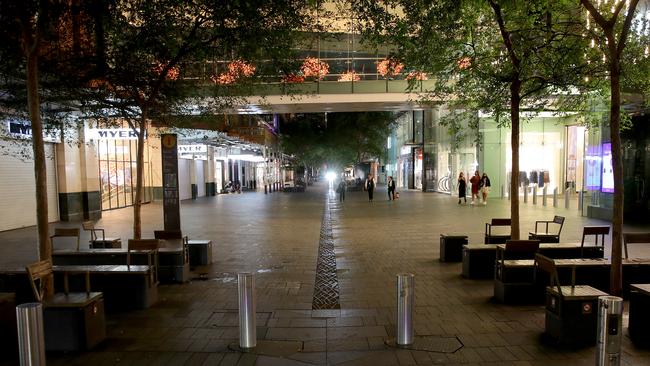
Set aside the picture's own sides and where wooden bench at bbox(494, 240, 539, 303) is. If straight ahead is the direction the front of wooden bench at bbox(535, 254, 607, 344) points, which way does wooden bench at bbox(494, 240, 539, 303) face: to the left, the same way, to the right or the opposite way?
to the right

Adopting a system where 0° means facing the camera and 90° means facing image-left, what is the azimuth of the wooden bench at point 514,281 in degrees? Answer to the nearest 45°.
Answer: approximately 0°

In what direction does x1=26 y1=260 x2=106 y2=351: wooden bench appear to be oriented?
to the viewer's right

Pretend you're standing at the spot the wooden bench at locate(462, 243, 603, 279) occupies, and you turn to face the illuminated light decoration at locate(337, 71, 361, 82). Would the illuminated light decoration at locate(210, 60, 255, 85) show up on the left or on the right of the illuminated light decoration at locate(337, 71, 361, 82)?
left

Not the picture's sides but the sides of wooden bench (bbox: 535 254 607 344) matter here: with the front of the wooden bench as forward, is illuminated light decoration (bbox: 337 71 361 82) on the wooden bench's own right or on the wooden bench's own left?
on the wooden bench's own left

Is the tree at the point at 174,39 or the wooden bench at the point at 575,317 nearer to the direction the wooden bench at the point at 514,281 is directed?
the wooden bench

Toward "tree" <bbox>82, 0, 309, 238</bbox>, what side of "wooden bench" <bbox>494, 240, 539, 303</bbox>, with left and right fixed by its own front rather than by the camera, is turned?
right

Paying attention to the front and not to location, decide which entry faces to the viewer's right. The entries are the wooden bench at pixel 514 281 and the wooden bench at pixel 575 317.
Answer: the wooden bench at pixel 575 317

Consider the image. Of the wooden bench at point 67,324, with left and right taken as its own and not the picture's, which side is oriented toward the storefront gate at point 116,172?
left

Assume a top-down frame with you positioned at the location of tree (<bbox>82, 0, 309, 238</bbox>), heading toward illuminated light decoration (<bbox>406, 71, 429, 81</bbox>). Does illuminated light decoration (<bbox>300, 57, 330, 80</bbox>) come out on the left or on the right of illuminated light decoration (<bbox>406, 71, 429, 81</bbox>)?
left

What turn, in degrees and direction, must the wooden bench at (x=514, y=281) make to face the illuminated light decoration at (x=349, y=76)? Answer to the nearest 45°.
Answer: approximately 135° to its right

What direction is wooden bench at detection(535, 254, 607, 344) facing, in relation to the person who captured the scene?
facing to the right of the viewer
